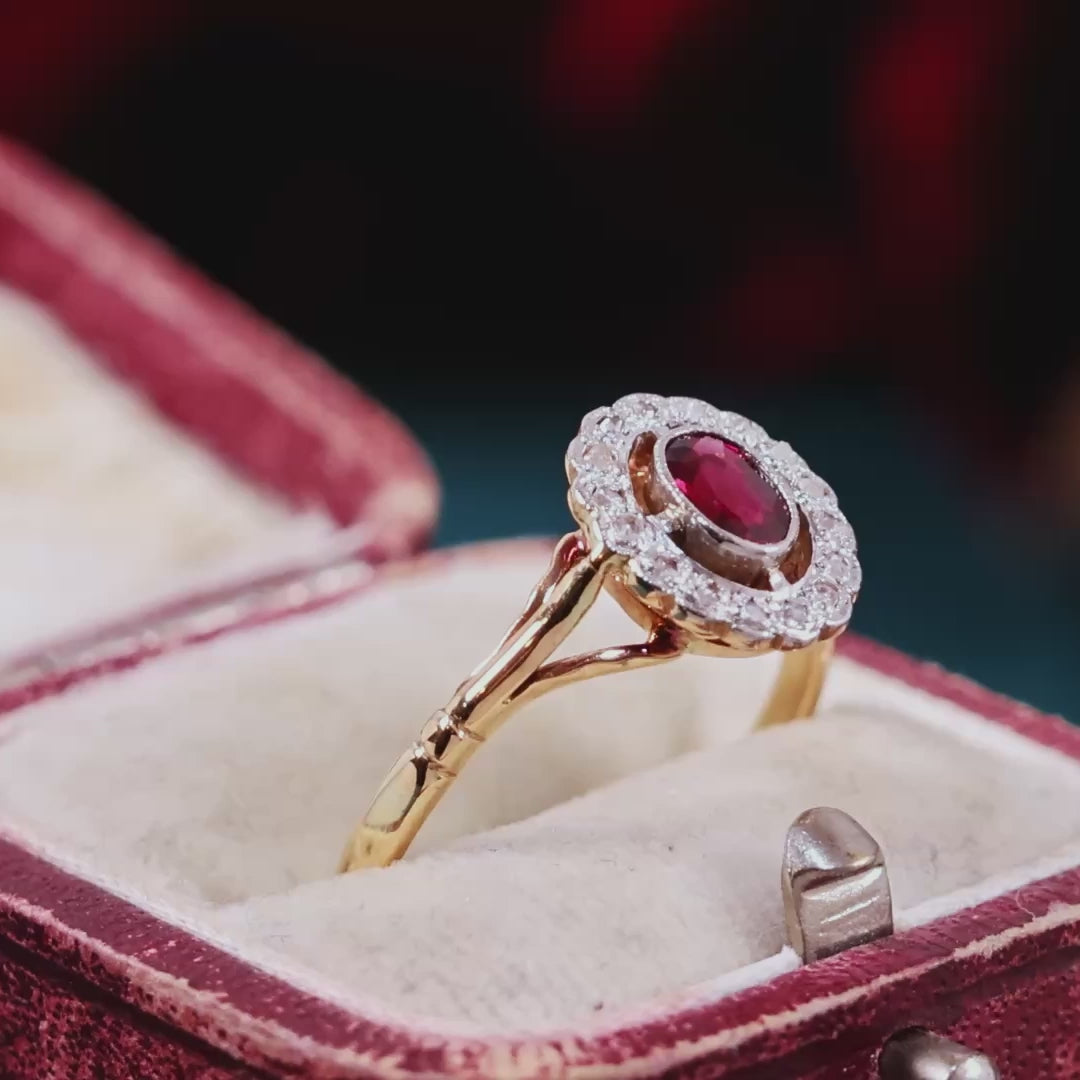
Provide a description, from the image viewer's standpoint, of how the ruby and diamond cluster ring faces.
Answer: facing the viewer and to the right of the viewer
